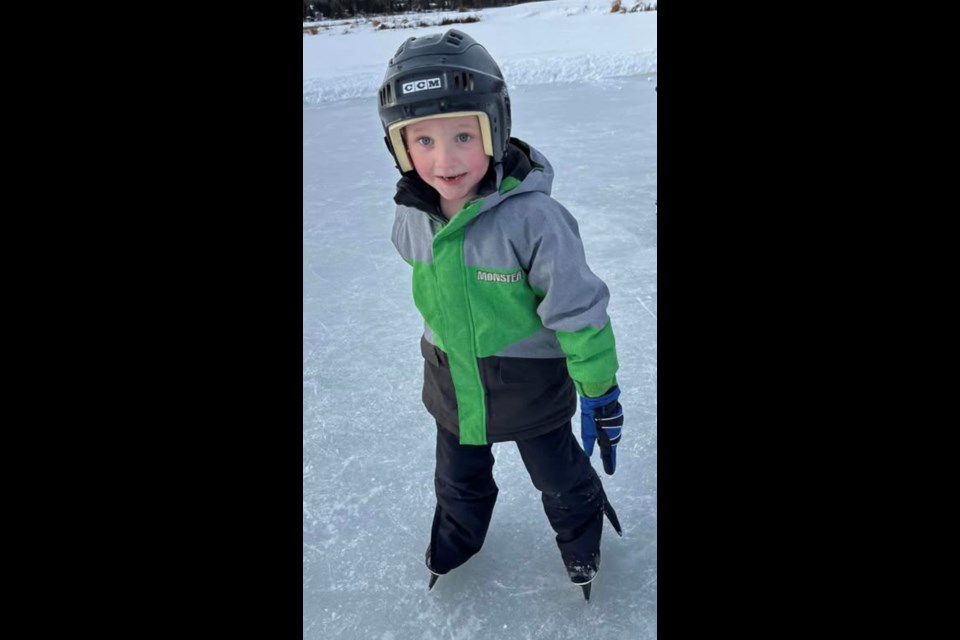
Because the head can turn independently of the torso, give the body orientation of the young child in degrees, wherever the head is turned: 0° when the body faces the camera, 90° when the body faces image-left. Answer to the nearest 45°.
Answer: approximately 45°
